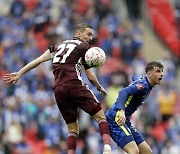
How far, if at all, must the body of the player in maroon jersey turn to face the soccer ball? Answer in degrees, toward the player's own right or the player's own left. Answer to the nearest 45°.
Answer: approximately 90° to the player's own right

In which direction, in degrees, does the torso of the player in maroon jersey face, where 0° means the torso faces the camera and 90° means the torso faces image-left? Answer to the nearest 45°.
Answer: approximately 225°
